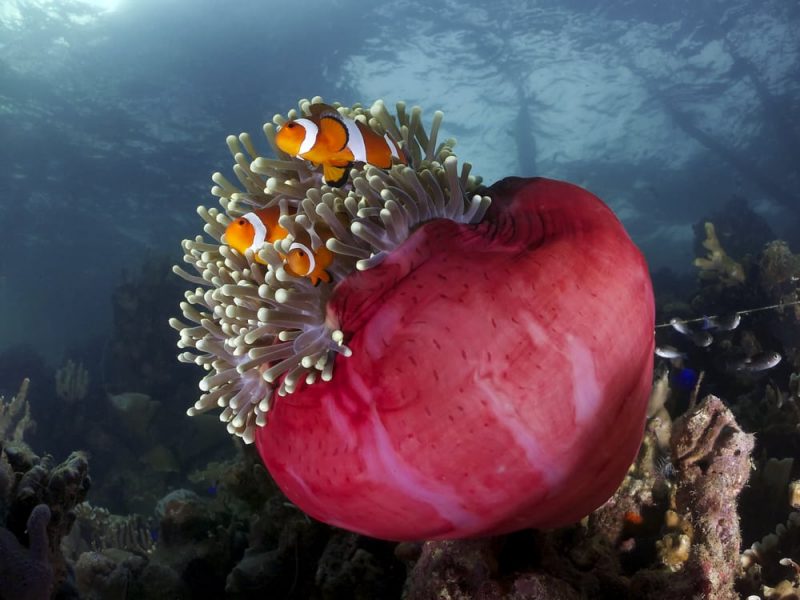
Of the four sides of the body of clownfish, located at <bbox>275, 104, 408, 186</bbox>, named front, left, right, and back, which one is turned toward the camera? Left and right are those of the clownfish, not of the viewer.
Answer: left
